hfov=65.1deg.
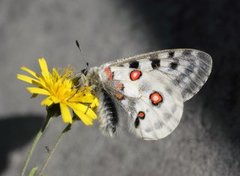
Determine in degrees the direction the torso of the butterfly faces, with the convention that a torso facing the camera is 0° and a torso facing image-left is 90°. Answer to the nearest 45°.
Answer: approximately 90°
